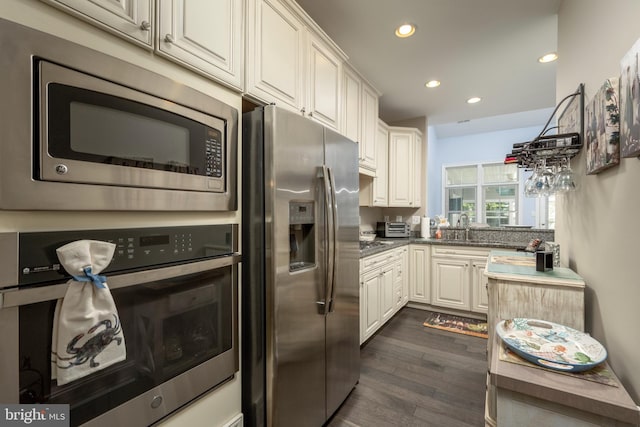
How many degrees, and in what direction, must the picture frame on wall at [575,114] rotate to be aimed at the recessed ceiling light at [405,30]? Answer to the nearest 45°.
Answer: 0° — it already faces it

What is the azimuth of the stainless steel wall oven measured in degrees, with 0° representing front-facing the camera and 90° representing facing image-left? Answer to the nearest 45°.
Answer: approximately 315°

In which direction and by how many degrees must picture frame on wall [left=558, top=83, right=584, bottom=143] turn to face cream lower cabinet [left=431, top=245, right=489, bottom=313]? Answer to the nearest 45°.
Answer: approximately 45° to its right

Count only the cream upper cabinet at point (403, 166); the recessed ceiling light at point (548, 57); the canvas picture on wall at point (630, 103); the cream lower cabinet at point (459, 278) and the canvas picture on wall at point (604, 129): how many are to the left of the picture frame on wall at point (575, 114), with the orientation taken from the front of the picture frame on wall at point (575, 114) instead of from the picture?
2

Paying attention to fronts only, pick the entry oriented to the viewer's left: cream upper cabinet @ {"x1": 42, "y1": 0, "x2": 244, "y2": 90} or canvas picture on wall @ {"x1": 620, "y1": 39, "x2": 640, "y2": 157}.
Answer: the canvas picture on wall

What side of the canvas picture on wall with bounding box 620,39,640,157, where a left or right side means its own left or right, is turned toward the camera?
left

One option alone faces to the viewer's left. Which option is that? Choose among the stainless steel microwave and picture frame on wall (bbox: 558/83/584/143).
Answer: the picture frame on wall

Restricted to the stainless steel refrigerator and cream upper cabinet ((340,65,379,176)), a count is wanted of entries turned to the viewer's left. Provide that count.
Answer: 0

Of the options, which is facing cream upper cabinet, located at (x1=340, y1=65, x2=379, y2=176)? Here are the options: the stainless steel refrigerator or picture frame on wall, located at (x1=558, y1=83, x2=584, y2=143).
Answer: the picture frame on wall

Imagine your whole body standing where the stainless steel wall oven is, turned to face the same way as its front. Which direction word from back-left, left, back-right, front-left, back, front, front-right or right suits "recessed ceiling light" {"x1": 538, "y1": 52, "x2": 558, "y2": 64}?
front-left

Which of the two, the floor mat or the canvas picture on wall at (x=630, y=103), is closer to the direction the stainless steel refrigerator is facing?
the canvas picture on wall

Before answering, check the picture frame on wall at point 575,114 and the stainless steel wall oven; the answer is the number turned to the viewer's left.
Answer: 1

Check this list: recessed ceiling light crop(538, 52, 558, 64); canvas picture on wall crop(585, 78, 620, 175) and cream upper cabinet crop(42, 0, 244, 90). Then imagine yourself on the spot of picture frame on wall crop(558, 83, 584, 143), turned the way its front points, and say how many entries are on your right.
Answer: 1

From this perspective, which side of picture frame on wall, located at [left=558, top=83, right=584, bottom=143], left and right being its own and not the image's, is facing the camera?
left

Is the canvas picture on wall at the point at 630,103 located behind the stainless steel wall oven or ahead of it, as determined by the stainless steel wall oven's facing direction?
ahead
